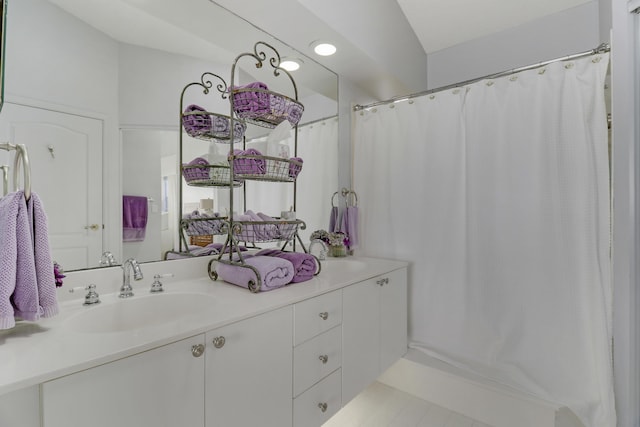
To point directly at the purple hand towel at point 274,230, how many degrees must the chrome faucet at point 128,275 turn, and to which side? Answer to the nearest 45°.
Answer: approximately 45° to its left
